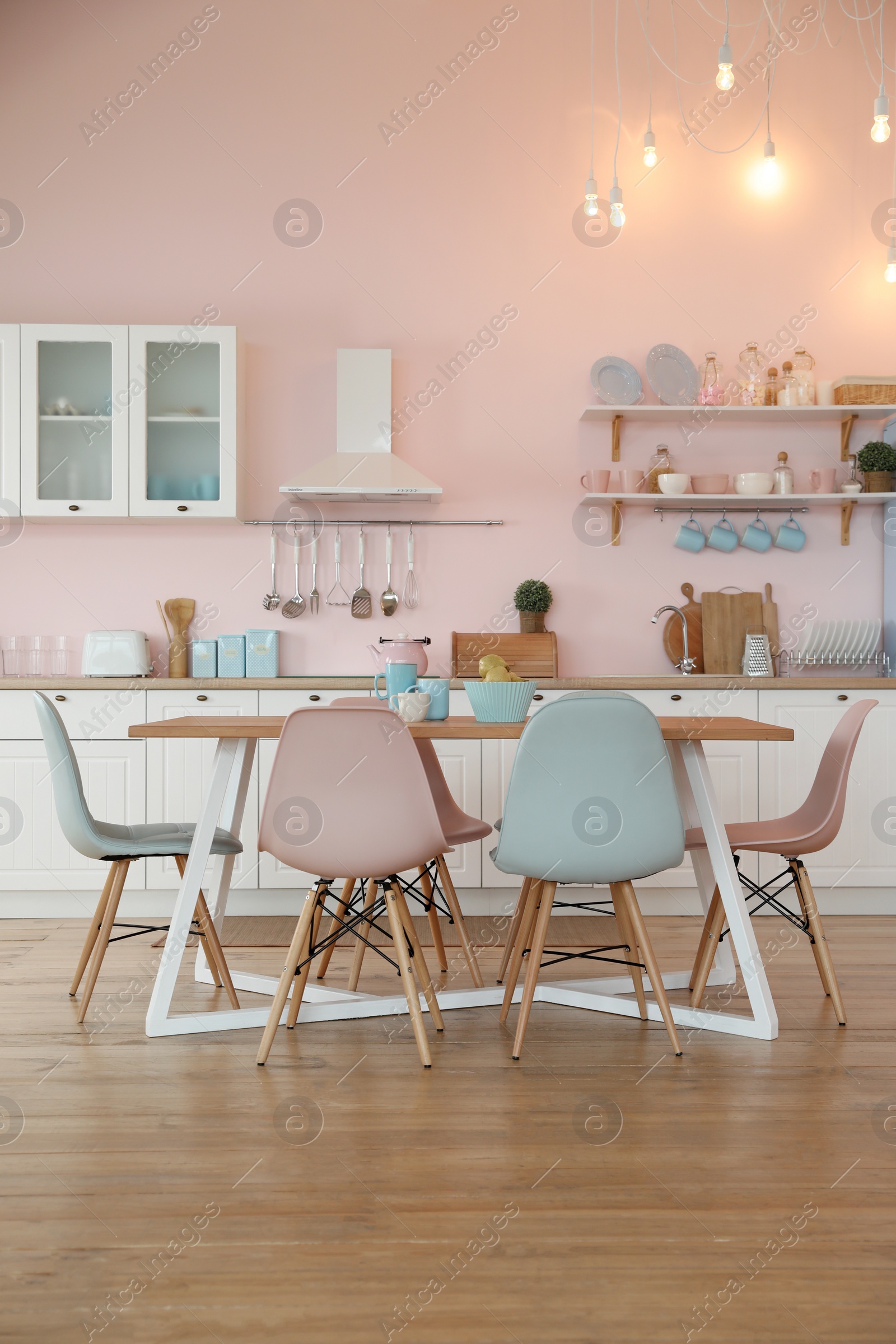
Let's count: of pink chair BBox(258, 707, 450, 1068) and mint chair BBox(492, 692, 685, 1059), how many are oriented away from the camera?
2

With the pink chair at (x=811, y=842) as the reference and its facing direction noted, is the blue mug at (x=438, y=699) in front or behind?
in front

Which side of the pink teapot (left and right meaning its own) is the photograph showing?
left

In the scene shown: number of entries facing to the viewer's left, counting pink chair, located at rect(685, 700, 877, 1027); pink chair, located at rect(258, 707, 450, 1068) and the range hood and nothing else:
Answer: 1

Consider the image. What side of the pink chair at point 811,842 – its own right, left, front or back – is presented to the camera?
left

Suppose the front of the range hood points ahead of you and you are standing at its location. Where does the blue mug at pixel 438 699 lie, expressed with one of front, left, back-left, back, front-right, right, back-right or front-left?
front

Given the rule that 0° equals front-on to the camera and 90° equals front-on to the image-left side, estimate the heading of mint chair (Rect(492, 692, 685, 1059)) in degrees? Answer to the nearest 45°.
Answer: approximately 180°

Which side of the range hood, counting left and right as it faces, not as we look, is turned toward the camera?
front

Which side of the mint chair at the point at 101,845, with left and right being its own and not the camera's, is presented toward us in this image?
right

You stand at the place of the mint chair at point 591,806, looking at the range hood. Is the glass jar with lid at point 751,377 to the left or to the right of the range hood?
right

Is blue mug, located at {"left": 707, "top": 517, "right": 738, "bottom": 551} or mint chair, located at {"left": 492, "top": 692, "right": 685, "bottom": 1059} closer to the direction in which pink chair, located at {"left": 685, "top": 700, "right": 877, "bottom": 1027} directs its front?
the mint chair

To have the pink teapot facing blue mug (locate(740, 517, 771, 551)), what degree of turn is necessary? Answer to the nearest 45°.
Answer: approximately 135° to its right

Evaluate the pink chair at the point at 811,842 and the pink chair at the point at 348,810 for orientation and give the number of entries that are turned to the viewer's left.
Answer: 1

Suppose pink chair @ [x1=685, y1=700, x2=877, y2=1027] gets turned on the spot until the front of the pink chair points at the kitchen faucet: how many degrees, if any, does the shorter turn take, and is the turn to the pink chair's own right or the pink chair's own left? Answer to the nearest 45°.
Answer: approximately 90° to the pink chair's own right

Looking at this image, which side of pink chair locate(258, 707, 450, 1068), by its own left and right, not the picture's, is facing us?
back

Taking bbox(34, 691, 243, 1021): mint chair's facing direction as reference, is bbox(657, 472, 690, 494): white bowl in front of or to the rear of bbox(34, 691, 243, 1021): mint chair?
in front
